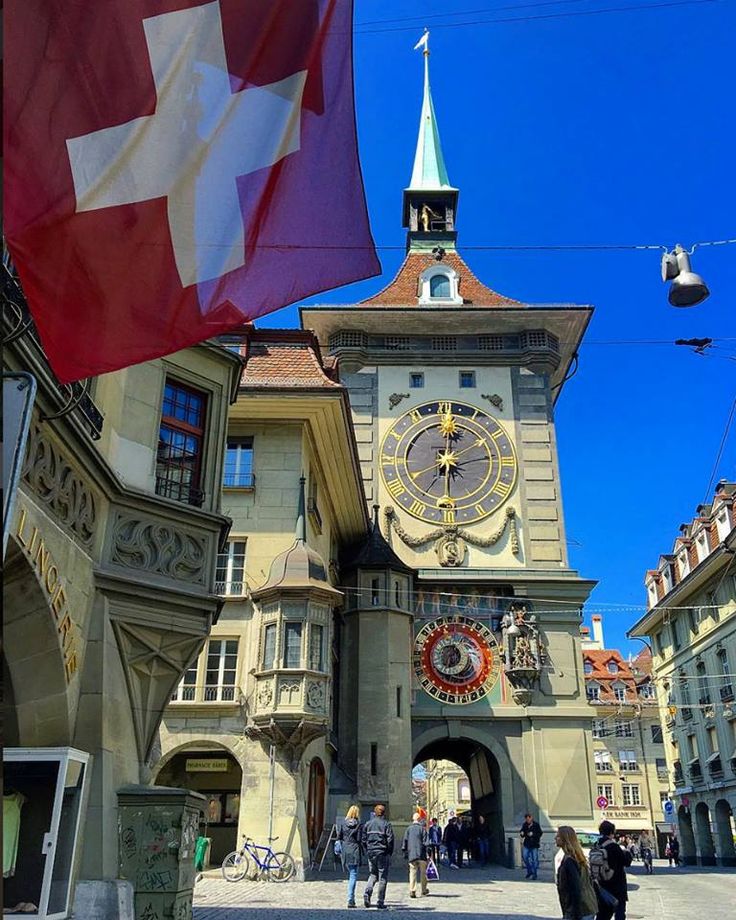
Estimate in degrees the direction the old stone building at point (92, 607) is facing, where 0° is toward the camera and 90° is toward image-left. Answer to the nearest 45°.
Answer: approximately 315°

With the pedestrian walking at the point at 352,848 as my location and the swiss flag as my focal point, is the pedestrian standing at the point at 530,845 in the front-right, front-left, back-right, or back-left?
back-left

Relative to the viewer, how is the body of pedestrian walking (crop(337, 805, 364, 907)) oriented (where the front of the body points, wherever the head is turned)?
away from the camera

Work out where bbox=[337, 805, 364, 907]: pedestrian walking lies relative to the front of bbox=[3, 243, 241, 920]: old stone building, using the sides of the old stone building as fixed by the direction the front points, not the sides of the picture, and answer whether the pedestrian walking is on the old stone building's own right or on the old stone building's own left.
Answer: on the old stone building's own left

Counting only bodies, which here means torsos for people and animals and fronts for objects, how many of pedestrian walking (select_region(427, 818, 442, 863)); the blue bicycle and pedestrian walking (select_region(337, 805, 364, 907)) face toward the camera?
1

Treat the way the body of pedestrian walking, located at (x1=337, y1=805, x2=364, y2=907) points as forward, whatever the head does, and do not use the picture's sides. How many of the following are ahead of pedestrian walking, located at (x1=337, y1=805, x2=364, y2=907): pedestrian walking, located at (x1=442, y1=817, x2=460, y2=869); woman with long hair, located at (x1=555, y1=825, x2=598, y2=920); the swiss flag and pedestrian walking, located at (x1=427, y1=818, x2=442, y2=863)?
2

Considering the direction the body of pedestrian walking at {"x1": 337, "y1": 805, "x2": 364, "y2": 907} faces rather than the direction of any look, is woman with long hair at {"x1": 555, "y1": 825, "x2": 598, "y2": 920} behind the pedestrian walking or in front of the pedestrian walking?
behind

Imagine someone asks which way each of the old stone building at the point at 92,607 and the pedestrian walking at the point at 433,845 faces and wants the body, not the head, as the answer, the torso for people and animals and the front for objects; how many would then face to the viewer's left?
0
